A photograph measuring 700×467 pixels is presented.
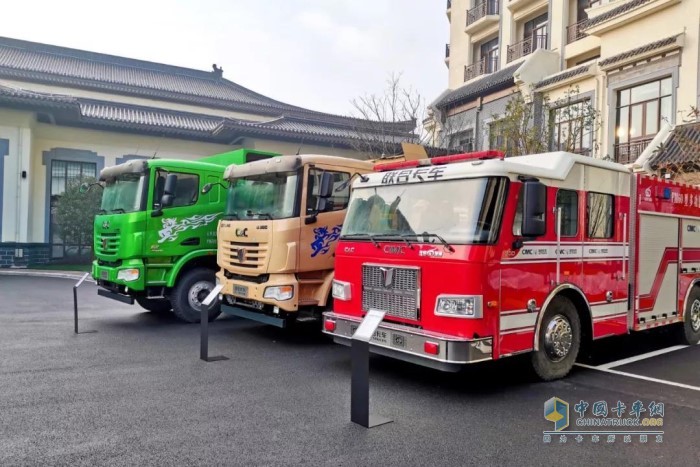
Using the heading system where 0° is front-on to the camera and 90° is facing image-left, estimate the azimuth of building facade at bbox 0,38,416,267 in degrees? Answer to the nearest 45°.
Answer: approximately 315°

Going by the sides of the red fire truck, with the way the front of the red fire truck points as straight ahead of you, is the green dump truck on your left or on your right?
on your right

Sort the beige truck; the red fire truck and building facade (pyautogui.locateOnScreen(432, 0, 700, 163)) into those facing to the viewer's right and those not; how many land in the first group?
0

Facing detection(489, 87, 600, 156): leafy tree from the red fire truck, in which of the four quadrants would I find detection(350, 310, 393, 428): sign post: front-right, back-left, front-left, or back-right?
back-left

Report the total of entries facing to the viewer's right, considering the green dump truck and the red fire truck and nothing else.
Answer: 0

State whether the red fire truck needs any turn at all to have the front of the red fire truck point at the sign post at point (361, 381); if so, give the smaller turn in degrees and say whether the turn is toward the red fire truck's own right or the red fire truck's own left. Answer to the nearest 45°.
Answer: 0° — it already faces it

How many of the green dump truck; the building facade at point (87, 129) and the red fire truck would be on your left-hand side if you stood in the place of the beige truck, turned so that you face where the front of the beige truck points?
1

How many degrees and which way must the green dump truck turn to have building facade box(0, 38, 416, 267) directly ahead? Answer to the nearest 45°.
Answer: approximately 135° to its right

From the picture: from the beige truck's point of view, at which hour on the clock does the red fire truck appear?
The red fire truck is roughly at 9 o'clock from the beige truck.

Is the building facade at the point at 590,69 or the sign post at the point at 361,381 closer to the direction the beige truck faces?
the sign post

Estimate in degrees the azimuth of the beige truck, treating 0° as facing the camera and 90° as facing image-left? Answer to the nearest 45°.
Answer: approximately 45°

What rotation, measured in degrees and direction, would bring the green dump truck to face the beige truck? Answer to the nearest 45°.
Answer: approximately 90° to its left

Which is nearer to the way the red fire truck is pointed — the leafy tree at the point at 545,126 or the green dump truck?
the green dump truck

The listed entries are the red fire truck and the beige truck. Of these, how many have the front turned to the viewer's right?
0
